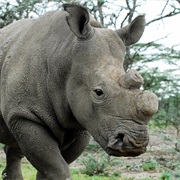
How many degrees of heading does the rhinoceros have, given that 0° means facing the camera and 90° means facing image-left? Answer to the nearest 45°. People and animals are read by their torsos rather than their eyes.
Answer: approximately 315°
